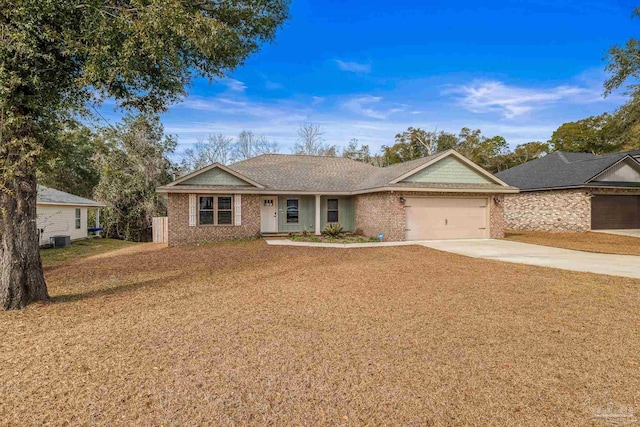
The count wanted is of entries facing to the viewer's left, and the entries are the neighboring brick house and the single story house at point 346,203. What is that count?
0

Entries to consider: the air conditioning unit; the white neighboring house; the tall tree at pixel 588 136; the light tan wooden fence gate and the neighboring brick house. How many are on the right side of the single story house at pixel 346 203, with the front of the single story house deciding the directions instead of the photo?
3

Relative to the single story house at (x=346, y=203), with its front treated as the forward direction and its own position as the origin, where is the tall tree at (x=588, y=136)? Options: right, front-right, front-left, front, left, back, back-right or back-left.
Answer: back-left

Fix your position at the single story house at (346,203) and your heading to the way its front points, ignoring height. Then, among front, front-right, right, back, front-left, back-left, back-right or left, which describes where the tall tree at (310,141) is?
back

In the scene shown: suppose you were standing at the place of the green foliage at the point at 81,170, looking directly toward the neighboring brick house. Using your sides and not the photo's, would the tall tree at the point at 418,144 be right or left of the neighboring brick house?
left

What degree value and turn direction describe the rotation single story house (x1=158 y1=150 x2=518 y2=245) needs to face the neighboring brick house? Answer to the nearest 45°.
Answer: approximately 90° to its left

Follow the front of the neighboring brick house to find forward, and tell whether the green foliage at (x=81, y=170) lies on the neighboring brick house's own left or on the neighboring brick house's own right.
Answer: on the neighboring brick house's own right

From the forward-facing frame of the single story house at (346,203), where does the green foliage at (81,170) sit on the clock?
The green foliage is roughly at 4 o'clock from the single story house.

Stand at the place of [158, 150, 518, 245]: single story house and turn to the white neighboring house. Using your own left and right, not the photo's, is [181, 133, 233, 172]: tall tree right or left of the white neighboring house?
right

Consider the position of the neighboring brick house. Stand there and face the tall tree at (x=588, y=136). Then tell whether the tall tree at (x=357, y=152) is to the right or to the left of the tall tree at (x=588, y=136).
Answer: left

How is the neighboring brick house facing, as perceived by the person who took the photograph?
facing the viewer and to the right of the viewer

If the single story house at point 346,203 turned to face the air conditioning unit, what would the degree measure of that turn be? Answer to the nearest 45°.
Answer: approximately 90° to its right
